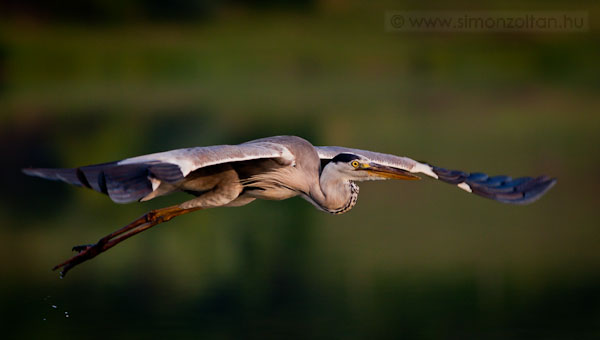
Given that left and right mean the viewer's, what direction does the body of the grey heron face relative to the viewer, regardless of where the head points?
facing the viewer and to the right of the viewer
